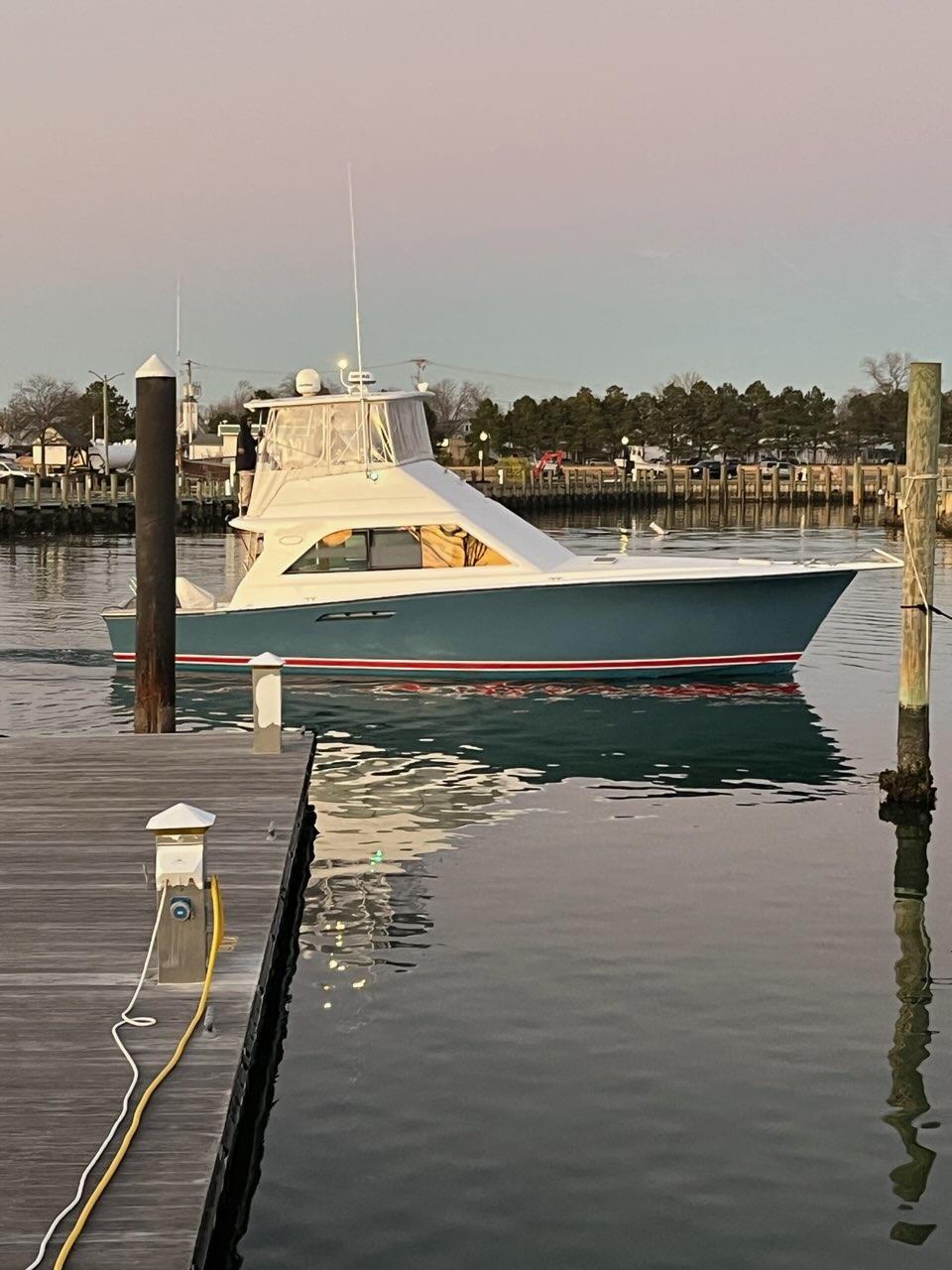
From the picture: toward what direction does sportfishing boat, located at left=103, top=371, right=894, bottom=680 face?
to the viewer's right

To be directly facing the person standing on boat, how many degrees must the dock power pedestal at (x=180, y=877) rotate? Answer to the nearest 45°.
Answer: approximately 180°

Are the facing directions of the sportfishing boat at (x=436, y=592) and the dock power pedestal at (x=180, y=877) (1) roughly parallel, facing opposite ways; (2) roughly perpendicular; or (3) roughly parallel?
roughly perpendicular

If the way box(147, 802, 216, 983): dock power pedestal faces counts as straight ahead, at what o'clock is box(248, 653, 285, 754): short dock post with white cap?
The short dock post with white cap is roughly at 6 o'clock from the dock power pedestal.

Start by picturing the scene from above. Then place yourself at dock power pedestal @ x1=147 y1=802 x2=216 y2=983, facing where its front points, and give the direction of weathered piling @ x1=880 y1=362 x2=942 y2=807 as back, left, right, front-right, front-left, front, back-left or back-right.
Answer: back-left

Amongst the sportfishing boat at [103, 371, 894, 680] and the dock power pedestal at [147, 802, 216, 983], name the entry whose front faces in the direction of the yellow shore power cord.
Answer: the dock power pedestal

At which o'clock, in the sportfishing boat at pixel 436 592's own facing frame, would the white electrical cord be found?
The white electrical cord is roughly at 3 o'clock from the sportfishing boat.

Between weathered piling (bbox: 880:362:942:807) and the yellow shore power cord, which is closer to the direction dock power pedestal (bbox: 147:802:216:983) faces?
the yellow shore power cord

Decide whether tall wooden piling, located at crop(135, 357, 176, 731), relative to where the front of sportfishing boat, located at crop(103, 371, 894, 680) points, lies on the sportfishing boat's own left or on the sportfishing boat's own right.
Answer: on the sportfishing boat's own right

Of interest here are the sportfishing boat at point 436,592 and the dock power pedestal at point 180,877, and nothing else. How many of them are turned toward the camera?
1

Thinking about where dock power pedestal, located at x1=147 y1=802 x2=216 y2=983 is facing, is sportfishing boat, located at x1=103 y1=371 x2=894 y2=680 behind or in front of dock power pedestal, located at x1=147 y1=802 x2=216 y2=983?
behind
